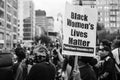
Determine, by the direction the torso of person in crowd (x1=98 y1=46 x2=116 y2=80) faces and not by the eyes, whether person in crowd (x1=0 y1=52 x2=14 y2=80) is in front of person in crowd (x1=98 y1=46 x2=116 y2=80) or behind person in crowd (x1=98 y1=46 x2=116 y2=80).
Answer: in front

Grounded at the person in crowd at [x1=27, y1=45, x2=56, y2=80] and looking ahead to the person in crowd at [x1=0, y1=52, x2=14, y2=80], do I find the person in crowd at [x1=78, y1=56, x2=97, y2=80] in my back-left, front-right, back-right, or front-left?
back-right

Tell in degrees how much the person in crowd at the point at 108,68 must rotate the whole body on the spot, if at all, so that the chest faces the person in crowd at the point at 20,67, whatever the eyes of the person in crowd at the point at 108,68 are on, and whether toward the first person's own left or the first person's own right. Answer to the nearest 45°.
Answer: approximately 45° to the first person's own left

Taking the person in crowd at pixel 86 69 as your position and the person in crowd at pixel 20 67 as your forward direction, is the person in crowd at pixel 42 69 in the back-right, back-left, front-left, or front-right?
front-left

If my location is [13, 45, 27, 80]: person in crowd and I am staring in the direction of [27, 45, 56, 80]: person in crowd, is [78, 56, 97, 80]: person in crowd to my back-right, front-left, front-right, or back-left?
front-left

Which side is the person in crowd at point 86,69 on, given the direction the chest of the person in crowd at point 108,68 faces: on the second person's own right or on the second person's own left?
on the second person's own left

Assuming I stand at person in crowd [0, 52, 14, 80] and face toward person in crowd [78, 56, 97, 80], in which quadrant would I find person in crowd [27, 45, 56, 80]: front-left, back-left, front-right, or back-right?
front-right

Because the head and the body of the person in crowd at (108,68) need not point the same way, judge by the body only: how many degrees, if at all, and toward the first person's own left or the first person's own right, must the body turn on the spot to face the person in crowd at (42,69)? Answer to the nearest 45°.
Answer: approximately 45° to the first person's own left

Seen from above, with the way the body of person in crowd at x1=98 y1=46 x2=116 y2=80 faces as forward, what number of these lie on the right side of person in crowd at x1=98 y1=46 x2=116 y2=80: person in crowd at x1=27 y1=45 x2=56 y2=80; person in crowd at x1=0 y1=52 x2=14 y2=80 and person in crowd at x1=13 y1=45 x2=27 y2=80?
0
